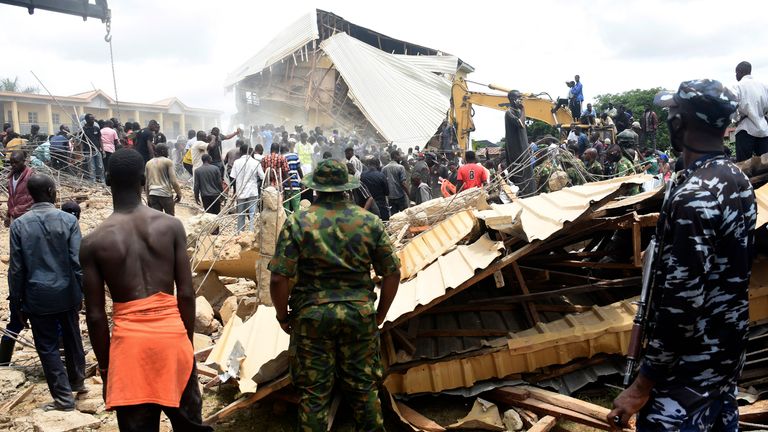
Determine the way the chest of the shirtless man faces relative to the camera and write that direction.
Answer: away from the camera

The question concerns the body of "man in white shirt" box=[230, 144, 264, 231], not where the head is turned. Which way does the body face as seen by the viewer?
away from the camera

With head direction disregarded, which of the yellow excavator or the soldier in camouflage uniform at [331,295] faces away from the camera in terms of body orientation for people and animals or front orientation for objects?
the soldier in camouflage uniform

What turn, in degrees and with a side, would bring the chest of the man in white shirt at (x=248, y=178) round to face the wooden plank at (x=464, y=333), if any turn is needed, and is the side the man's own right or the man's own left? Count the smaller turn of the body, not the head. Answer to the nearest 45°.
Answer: approximately 180°

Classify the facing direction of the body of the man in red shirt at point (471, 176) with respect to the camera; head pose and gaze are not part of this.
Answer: away from the camera

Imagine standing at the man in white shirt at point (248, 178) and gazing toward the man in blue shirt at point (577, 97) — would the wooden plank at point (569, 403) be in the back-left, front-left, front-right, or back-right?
back-right

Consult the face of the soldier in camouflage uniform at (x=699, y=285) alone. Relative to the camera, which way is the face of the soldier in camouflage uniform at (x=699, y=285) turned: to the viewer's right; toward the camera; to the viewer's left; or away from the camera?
to the viewer's left

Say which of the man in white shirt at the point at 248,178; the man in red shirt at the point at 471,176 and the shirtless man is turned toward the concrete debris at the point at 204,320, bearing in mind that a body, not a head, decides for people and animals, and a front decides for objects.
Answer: the shirtless man

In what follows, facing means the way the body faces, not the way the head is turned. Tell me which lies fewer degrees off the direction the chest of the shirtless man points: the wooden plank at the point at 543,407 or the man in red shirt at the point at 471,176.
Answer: the man in red shirt

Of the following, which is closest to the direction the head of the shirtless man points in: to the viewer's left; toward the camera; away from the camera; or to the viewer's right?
away from the camera

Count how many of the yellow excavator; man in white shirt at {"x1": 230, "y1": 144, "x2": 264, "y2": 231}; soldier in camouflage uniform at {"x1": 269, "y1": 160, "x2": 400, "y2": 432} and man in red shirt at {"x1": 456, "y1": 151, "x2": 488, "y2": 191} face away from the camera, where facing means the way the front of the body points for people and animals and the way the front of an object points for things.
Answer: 3

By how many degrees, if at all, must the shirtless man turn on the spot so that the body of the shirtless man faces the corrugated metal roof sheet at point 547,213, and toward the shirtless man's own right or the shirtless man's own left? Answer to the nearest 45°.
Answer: approximately 90° to the shirtless man's own right

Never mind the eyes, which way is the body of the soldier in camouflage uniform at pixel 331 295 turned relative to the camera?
away from the camera
